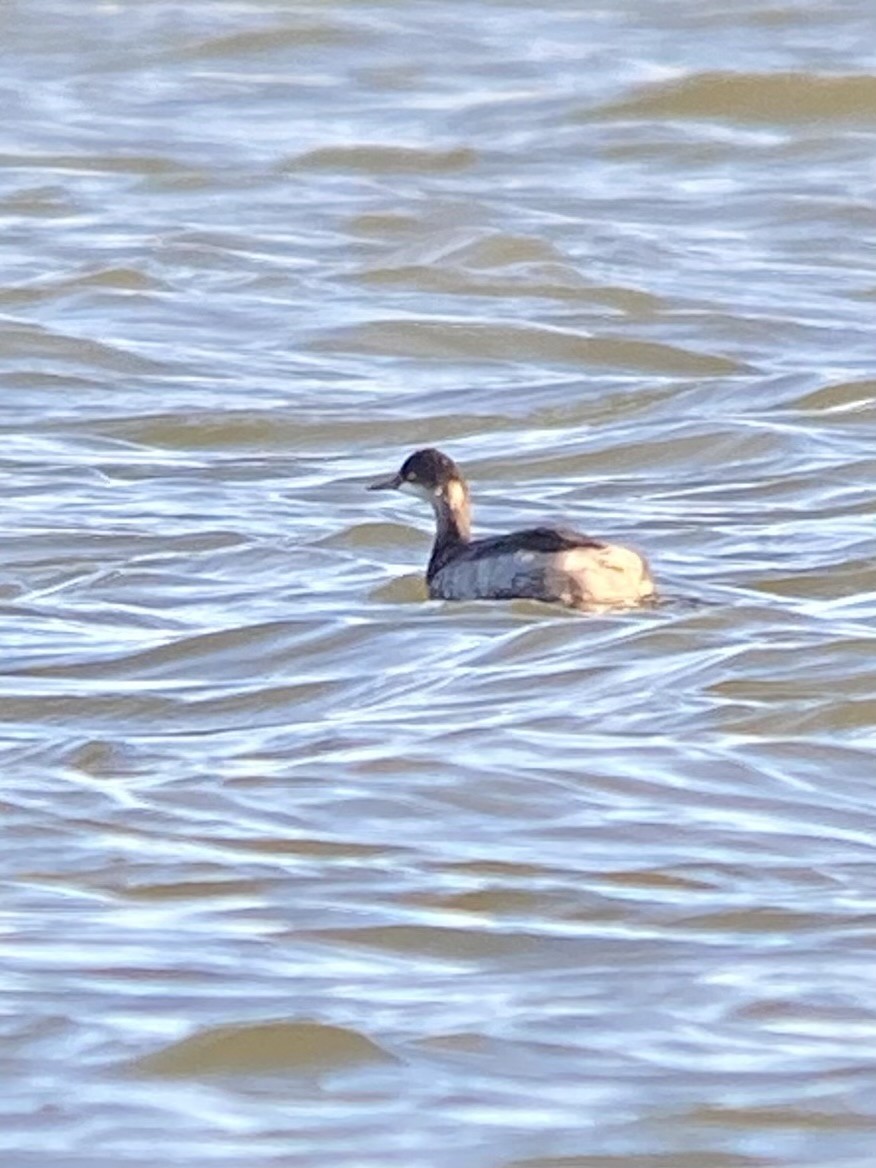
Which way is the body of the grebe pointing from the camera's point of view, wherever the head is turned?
to the viewer's left
